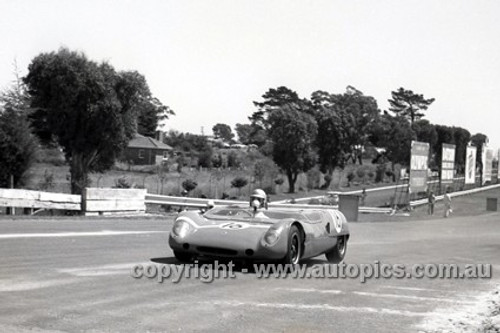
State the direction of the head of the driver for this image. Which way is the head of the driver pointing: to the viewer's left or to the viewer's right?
to the viewer's left

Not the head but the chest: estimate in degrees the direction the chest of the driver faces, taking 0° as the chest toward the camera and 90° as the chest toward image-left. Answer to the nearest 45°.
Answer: approximately 45°

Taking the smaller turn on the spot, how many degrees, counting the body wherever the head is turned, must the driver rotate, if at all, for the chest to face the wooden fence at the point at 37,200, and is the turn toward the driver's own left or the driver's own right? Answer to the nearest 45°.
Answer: approximately 90° to the driver's own right

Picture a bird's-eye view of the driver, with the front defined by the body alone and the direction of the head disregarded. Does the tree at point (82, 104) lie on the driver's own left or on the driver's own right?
on the driver's own right

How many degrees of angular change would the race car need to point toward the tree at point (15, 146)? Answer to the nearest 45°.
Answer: approximately 90° to its right

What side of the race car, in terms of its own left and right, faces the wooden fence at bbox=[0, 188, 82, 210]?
right

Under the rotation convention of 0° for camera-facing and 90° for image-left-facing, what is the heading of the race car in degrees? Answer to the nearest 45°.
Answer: approximately 45°
